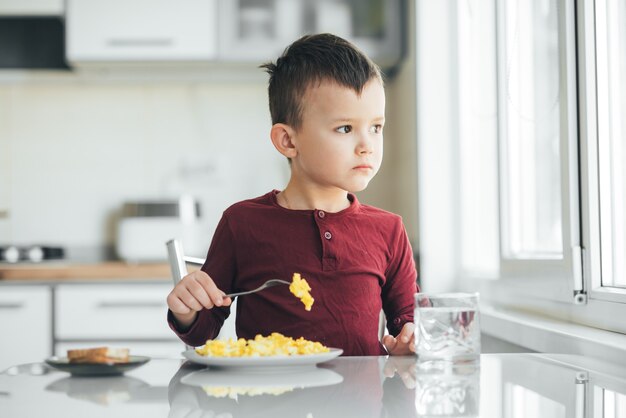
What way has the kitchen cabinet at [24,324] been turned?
toward the camera

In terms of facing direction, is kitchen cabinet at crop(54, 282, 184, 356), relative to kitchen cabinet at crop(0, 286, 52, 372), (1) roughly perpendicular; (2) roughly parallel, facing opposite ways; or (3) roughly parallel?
roughly parallel

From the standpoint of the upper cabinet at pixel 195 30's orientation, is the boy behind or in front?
in front

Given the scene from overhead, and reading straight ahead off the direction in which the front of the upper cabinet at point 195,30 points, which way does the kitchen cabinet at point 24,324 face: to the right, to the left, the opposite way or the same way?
the same way

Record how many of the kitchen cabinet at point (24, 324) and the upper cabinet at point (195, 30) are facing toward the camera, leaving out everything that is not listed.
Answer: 2

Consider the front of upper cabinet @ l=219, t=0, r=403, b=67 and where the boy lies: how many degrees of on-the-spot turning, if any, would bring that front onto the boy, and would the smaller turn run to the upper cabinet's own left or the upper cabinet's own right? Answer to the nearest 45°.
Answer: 0° — it already faces them

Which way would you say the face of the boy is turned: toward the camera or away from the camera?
toward the camera

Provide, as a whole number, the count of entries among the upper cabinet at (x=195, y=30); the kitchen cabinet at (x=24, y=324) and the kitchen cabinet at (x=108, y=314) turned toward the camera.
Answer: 3

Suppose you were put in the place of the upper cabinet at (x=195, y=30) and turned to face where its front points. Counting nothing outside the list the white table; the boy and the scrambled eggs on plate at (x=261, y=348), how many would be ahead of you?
3

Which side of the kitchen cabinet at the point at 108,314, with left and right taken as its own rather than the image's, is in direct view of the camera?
front

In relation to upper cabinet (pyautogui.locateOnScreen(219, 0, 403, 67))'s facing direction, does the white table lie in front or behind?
in front

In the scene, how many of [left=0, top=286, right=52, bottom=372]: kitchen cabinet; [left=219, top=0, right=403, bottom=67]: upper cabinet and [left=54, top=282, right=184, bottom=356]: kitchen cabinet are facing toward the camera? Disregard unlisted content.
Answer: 3

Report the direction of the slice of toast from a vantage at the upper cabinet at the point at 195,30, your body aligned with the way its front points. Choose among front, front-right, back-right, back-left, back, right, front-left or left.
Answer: front

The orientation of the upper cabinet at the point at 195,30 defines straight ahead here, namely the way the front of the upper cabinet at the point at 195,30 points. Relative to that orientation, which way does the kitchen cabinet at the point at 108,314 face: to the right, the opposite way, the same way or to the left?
the same way

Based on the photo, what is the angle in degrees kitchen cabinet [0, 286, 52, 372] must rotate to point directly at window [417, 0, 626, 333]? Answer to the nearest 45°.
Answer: approximately 45° to its left

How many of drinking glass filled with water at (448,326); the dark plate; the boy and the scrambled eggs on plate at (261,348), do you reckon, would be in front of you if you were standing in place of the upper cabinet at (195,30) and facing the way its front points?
4
